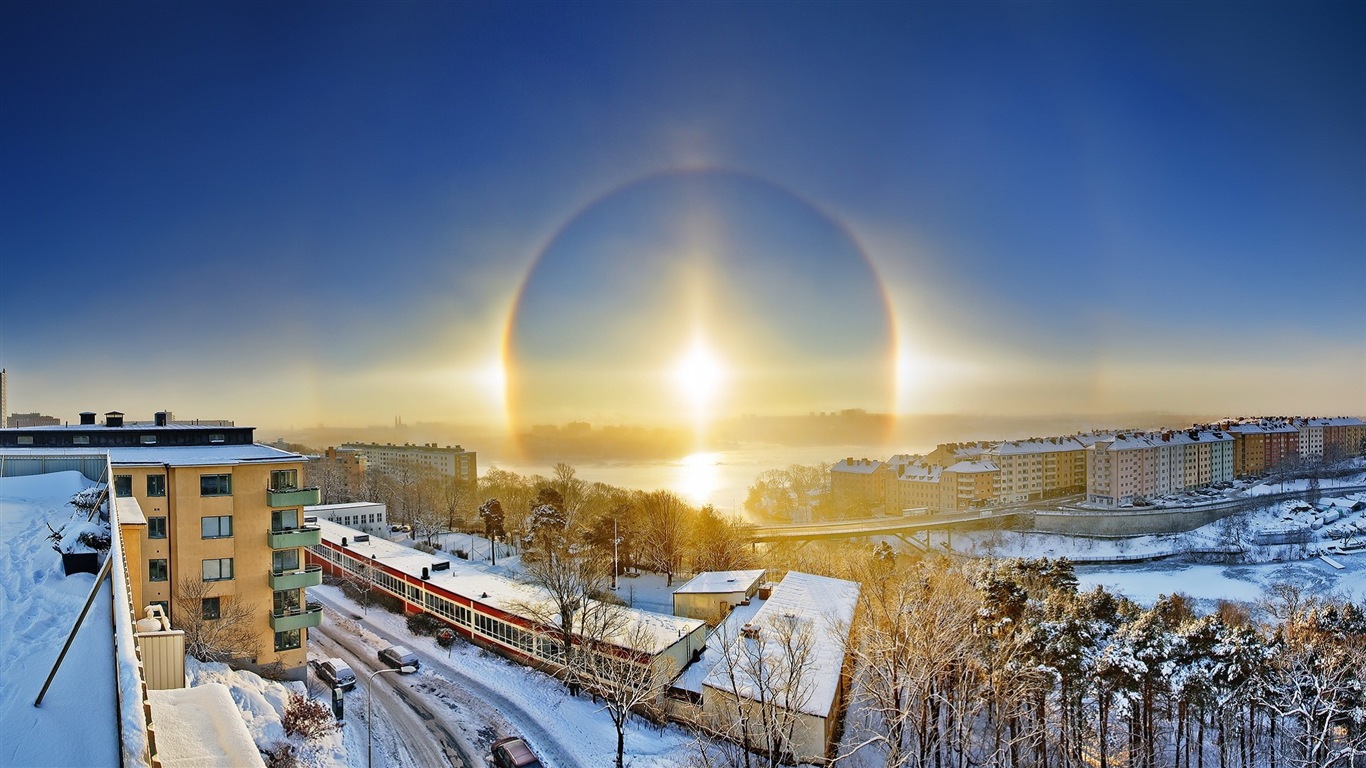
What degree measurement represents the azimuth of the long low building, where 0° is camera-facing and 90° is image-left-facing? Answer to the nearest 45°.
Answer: approximately 45°

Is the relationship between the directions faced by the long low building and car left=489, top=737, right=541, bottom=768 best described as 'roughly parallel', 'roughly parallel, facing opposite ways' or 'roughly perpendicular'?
roughly perpendicular

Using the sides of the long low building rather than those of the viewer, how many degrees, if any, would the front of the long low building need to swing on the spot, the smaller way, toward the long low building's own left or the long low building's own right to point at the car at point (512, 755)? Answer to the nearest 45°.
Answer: approximately 45° to the long low building's own left

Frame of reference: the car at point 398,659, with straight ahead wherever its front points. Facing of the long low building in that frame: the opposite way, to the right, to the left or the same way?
to the left
